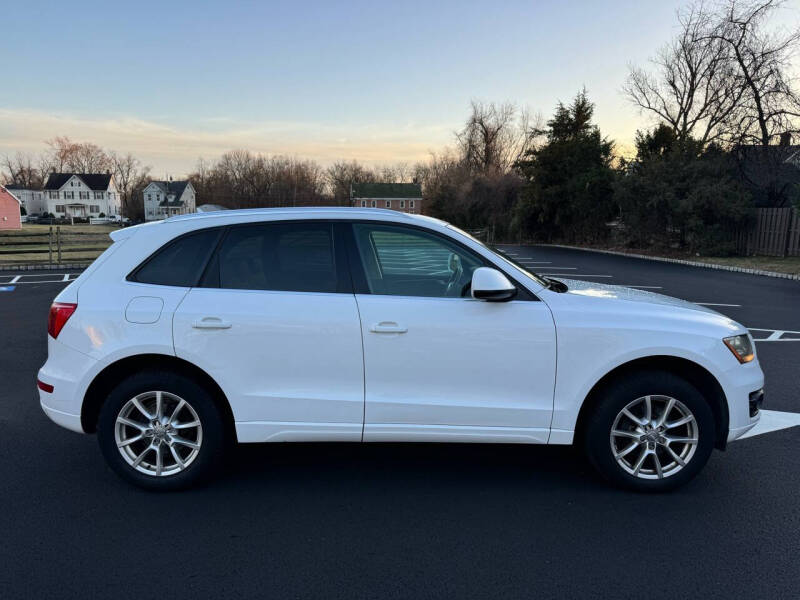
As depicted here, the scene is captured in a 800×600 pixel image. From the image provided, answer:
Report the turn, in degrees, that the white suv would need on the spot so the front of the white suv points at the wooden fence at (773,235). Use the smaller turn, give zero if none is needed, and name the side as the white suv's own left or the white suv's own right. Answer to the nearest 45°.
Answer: approximately 45° to the white suv's own left

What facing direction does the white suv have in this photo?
to the viewer's right
